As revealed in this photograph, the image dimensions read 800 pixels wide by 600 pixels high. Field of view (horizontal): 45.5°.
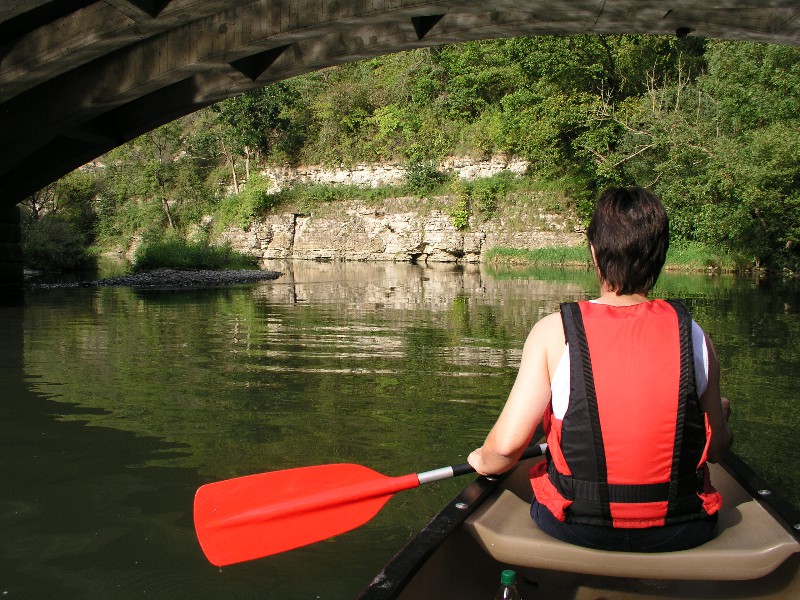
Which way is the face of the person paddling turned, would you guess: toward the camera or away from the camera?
away from the camera

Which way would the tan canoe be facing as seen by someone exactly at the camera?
facing away from the viewer

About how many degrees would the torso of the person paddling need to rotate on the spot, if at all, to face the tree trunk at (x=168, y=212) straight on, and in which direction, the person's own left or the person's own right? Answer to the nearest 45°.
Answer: approximately 45° to the person's own left

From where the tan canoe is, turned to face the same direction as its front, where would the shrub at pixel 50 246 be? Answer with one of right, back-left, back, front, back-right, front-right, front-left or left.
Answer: front-left

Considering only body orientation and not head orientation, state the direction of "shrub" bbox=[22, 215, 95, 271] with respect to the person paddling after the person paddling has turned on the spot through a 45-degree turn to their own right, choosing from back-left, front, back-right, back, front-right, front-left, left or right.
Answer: left

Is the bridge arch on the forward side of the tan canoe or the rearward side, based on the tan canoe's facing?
on the forward side

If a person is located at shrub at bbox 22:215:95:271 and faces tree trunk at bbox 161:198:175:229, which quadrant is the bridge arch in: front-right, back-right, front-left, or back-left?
back-right

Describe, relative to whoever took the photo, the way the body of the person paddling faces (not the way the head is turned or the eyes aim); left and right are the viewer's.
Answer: facing away from the viewer
